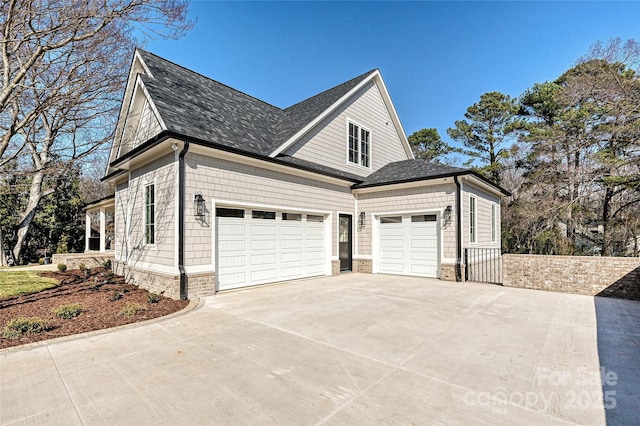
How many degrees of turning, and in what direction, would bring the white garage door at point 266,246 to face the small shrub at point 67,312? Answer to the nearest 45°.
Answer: approximately 90° to its right

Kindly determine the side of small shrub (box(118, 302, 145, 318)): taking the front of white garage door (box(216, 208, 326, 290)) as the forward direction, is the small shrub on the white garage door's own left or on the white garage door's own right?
on the white garage door's own right

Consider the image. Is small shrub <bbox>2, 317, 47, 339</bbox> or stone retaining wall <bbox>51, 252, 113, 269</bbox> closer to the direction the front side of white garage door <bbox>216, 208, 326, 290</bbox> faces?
the small shrub

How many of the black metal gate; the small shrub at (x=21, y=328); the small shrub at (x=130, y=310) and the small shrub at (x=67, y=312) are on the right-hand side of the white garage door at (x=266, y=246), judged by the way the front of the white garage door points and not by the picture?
3

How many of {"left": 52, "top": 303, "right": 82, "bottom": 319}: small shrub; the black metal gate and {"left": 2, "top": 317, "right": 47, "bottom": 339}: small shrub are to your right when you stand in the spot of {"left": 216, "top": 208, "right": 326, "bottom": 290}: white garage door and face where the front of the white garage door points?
2

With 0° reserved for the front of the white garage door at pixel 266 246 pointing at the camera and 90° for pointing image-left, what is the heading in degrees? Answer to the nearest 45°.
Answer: approximately 315°
